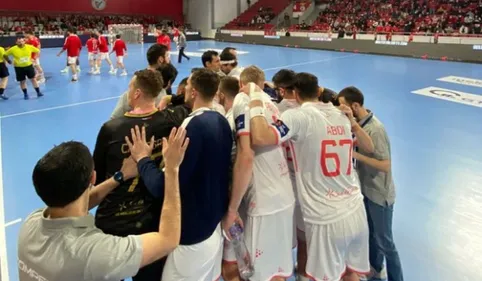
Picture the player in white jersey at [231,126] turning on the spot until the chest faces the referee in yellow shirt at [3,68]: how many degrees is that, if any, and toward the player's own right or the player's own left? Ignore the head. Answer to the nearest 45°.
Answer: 0° — they already face them

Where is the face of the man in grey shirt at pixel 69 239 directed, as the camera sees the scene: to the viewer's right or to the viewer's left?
to the viewer's right

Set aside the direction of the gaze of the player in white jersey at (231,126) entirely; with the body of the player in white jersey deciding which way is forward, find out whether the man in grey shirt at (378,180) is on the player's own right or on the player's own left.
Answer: on the player's own right

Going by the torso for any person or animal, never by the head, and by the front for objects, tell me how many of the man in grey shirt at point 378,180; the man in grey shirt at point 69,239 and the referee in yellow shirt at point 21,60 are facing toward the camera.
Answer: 1

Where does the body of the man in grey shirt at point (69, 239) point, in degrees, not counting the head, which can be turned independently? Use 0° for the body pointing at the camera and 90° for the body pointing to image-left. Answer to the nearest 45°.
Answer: approximately 225°

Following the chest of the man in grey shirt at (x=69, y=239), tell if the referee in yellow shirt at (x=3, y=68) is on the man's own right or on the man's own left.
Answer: on the man's own left

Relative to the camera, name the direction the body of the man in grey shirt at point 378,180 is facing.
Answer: to the viewer's left

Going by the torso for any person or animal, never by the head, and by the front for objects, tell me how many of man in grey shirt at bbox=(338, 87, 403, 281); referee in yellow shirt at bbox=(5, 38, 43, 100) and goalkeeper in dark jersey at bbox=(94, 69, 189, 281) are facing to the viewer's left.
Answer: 1

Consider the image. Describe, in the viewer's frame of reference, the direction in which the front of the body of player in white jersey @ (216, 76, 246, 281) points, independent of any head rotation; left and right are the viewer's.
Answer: facing away from the viewer and to the left of the viewer

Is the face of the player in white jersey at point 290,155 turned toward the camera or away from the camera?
away from the camera

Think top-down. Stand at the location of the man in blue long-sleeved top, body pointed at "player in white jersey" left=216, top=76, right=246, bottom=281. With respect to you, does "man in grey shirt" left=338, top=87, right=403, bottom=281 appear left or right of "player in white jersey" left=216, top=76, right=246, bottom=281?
right

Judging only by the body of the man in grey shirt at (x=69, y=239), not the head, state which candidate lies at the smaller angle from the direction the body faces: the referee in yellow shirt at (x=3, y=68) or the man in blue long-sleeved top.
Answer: the man in blue long-sleeved top

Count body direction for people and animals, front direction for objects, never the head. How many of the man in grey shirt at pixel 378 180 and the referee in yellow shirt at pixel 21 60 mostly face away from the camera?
0

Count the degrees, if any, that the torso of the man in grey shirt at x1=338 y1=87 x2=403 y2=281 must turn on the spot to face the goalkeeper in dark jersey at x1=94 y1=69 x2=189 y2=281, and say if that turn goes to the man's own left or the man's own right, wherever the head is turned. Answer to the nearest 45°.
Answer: approximately 45° to the man's own left

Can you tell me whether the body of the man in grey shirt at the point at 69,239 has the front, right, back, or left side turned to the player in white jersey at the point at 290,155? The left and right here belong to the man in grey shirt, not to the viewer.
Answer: front

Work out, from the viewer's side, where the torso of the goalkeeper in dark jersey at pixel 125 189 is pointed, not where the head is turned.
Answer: away from the camera
